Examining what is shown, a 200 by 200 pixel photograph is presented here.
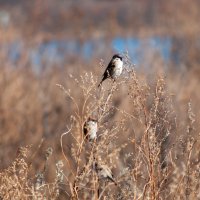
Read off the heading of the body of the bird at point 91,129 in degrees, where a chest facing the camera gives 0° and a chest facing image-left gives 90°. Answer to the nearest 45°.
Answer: approximately 315°
